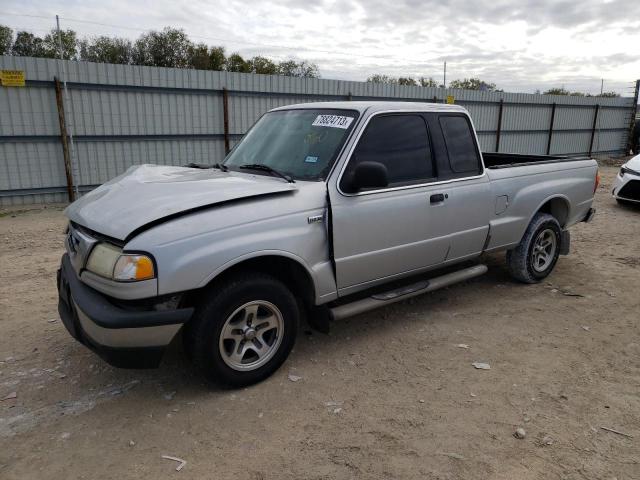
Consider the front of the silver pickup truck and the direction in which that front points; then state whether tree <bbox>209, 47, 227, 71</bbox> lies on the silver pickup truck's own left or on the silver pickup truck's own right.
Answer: on the silver pickup truck's own right

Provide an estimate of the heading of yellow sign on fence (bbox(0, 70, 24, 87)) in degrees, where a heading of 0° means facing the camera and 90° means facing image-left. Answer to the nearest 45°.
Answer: approximately 0°

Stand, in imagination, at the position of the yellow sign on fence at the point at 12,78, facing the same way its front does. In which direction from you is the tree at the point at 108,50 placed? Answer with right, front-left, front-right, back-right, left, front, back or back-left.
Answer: back

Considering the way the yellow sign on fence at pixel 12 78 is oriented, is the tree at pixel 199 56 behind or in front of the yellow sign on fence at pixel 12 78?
behind

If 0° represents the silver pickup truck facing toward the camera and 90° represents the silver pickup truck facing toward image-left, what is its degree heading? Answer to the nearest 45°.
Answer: approximately 45°

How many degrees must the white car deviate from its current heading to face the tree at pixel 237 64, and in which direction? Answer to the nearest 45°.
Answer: approximately 90° to its right

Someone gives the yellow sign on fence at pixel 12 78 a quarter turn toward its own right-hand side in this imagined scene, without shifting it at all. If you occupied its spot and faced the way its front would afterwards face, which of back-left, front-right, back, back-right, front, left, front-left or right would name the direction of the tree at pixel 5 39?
right

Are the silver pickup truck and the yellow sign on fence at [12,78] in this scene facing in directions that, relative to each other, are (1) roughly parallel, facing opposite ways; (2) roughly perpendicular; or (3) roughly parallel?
roughly perpendicular
